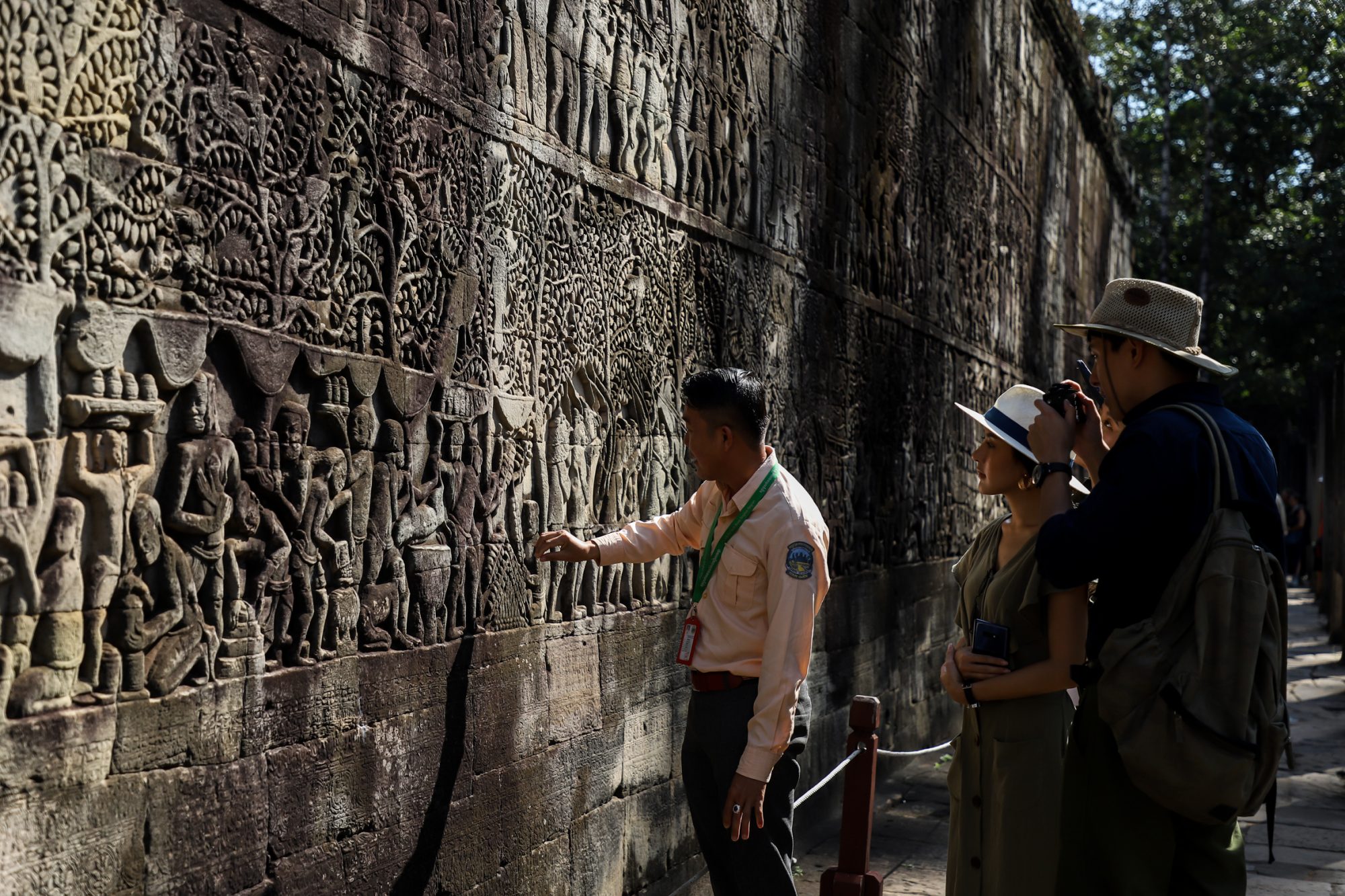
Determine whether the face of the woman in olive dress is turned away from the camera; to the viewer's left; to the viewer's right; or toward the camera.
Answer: to the viewer's left

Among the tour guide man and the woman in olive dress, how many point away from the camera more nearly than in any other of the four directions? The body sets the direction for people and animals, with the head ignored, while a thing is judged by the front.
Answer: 0

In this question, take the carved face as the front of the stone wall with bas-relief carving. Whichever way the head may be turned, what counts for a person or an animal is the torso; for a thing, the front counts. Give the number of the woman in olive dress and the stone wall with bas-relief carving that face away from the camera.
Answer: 0

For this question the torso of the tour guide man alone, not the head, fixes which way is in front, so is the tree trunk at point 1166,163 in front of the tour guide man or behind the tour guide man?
behind

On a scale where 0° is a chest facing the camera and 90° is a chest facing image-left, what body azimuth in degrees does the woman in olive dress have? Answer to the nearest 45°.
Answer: approximately 45°

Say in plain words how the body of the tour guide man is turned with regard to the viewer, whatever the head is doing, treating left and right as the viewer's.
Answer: facing the viewer and to the left of the viewer

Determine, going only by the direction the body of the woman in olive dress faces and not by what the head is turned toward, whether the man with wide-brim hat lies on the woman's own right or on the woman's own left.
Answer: on the woman's own left
